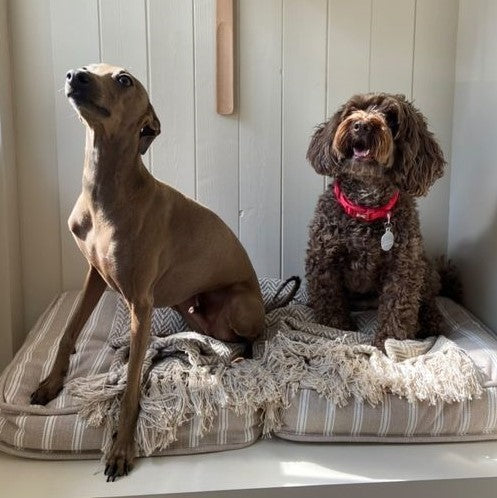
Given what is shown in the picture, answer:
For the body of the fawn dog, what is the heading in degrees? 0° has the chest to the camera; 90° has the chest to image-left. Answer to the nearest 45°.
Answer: approximately 45°

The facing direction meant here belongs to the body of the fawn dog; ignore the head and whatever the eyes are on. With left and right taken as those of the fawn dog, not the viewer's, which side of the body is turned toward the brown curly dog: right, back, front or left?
back
